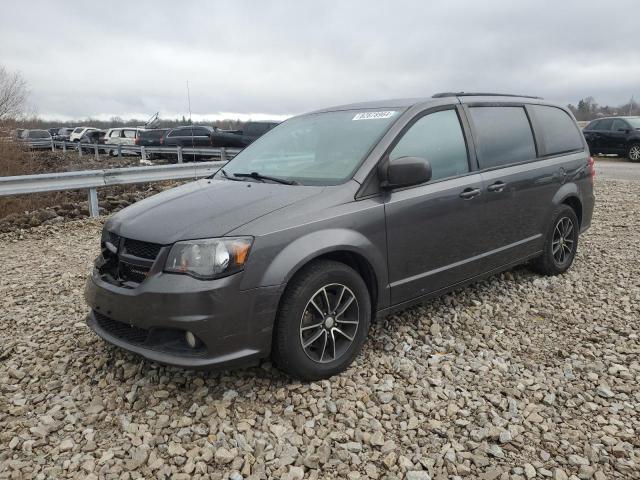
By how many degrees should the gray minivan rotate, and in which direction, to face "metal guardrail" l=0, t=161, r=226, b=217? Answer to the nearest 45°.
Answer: approximately 90° to its right

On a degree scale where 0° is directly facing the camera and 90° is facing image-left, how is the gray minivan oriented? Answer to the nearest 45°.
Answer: approximately 45°

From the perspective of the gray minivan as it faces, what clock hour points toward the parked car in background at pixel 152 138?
The parked car in background is roughly at 4 o'clock from the gray minivan.

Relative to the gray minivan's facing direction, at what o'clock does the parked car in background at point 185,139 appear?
The parked car in background is roughly at 4 o'clock from the gray minivan.

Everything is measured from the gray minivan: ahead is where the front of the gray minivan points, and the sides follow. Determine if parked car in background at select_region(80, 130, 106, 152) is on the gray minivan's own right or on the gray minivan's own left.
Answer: on the gray minivan's own right

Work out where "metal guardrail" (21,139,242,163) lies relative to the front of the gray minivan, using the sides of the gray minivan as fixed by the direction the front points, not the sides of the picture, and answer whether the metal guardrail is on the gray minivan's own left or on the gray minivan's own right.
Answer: on the gray minivan's own right
